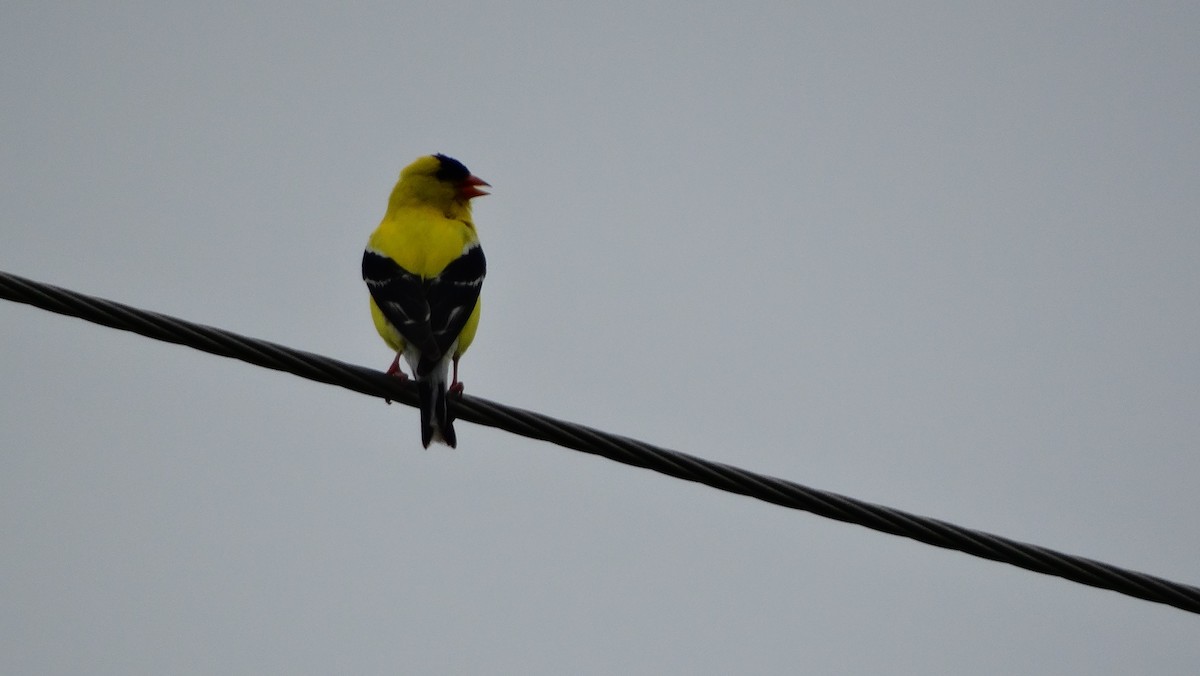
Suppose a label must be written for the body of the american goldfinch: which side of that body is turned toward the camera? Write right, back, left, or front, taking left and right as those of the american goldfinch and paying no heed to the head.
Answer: back
